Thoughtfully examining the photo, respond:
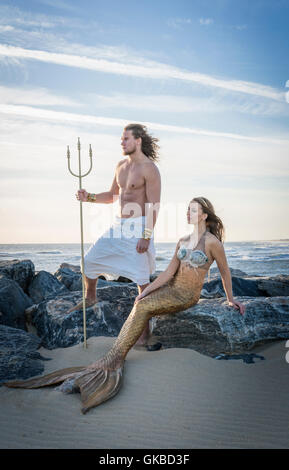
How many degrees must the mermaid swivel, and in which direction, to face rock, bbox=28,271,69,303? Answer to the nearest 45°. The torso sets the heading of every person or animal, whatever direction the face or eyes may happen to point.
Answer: approximately 90° to its right

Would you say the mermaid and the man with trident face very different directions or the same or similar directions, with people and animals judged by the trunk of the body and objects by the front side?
same or similar directions

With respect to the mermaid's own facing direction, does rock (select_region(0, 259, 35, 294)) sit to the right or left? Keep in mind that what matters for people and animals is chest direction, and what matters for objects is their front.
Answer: on its right

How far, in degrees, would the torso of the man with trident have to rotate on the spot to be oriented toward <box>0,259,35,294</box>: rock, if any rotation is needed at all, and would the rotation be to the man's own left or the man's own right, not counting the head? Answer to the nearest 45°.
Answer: approximately 90° to the man's own right

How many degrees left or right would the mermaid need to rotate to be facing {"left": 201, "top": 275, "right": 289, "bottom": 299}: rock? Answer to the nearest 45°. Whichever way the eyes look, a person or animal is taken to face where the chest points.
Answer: approximately 180°

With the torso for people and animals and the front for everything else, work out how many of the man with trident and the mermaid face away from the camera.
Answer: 0

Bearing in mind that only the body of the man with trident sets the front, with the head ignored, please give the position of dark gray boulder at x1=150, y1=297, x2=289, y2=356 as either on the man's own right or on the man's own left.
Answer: on the man's own left

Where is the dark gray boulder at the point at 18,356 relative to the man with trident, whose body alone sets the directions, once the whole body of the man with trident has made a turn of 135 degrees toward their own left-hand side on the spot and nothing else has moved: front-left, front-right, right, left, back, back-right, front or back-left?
back-right

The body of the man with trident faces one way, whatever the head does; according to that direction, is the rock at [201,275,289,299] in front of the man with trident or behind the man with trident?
behind

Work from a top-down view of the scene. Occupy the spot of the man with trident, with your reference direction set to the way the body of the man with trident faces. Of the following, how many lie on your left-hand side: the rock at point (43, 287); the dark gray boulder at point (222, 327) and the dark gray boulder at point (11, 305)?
1

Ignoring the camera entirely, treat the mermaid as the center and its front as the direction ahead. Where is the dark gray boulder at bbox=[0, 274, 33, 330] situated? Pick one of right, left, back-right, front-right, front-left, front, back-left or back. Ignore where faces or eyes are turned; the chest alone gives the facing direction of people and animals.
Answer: right
